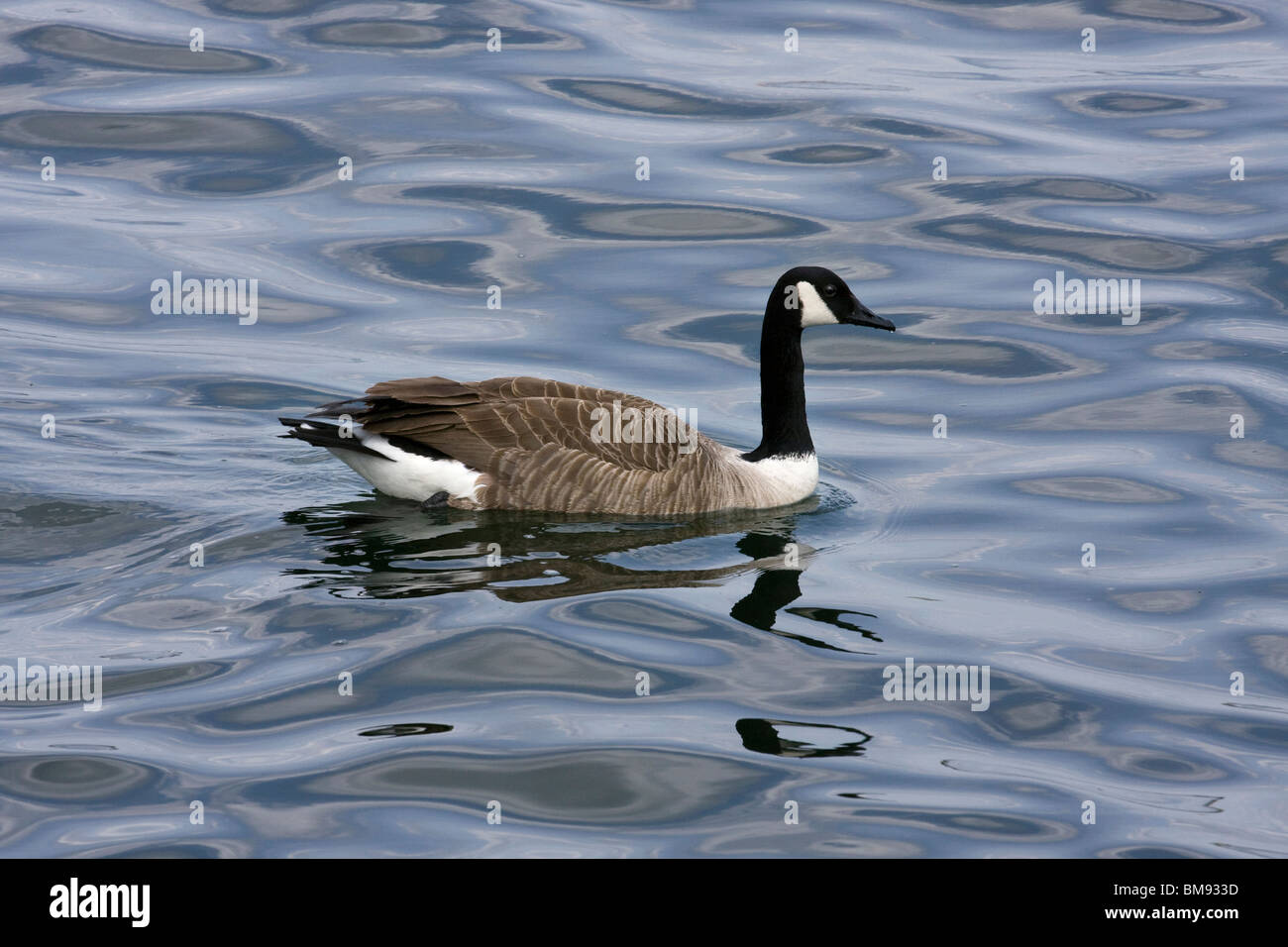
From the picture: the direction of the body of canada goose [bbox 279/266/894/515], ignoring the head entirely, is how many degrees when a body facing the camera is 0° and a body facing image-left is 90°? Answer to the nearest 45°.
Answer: approximately 270°
